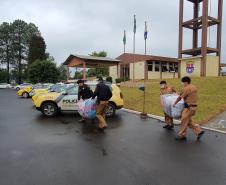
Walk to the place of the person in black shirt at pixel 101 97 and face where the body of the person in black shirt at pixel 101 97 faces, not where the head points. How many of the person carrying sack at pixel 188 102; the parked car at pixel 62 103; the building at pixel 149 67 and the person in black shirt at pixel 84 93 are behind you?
1

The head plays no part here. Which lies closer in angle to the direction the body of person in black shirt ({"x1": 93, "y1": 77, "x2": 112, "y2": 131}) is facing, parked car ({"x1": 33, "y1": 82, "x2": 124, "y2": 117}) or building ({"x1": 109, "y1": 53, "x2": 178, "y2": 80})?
the parked car

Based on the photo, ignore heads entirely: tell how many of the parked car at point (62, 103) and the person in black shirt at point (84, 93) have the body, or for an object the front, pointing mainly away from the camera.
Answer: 0

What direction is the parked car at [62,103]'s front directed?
to the viewer's left

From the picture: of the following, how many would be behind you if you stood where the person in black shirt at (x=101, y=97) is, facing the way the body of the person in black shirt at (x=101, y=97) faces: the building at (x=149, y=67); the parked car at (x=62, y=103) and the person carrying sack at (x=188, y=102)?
1

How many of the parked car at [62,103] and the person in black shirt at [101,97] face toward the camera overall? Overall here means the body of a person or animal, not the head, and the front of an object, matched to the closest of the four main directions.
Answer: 0

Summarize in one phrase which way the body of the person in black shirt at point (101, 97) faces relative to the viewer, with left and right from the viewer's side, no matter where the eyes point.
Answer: facing away from the viewer and to the left of the viewer

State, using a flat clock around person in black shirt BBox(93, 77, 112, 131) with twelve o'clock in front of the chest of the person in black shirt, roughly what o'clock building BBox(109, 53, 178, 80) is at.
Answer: The building is roughly at 2 o'clock from the person in black shirt.

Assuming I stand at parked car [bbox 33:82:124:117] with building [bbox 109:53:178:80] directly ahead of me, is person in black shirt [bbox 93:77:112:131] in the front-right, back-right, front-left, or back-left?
back-right

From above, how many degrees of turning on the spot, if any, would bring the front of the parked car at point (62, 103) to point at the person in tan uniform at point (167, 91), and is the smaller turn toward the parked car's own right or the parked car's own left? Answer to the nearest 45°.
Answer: approximately 135° to the parked car's own left
